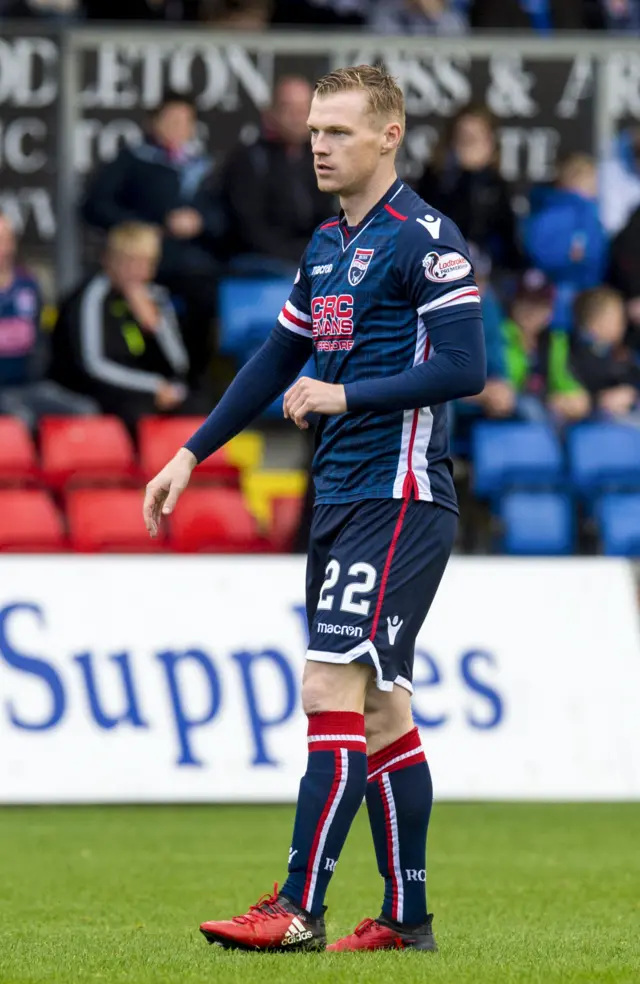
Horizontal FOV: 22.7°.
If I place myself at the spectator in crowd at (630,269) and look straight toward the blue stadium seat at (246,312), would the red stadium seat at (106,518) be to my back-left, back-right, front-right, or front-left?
front-left

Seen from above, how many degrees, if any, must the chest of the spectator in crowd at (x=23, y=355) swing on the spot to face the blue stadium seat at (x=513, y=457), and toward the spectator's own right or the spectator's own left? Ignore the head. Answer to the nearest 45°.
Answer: approximately 90° to the spectator's own left

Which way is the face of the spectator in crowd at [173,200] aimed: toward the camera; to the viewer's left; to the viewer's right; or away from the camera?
toward the camera

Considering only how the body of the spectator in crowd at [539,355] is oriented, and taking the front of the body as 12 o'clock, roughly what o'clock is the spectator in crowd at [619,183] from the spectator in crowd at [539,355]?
the spectator in crowd at [619,183] is roughly at 7 o'clock from the spectator in crowd at [539,355].

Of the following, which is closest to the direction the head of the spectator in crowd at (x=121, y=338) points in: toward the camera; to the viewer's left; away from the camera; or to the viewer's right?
toward the camera

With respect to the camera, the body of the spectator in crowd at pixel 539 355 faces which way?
toward the camera

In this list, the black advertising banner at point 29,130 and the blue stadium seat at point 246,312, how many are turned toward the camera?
2

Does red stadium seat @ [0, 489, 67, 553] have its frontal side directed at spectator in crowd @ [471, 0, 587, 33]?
no

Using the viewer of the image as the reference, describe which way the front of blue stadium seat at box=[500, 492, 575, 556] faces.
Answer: facing the viewer

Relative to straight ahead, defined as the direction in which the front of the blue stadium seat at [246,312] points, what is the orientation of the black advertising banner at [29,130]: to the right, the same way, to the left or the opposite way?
the same way

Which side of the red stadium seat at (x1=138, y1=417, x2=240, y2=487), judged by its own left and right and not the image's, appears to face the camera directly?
front

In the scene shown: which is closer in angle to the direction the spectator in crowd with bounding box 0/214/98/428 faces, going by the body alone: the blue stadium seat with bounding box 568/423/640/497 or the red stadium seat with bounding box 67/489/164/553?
the red stadium seat

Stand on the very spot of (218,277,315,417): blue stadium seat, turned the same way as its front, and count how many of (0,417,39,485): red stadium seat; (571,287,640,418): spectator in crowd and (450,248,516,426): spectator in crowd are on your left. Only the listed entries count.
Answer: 2

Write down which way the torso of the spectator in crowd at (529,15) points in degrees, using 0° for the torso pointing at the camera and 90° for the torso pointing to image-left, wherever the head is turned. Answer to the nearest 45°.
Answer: approximately 0°

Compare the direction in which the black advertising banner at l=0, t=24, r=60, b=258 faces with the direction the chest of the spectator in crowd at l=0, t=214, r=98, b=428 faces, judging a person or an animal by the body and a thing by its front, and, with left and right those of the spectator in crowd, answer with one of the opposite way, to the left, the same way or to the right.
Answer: the same way

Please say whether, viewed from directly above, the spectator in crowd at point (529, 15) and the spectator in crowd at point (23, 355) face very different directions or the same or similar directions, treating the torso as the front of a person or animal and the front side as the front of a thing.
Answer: same or similar directions

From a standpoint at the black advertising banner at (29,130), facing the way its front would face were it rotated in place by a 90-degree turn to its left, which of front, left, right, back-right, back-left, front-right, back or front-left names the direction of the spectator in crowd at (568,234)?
front

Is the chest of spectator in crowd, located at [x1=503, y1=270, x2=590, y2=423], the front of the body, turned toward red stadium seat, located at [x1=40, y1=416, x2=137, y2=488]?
no

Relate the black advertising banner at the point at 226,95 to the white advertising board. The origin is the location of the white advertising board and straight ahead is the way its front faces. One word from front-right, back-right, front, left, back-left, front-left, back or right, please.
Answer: back

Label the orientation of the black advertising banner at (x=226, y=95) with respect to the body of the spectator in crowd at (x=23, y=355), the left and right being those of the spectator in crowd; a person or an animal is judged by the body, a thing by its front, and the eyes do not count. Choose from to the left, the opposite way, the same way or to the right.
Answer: the same way
